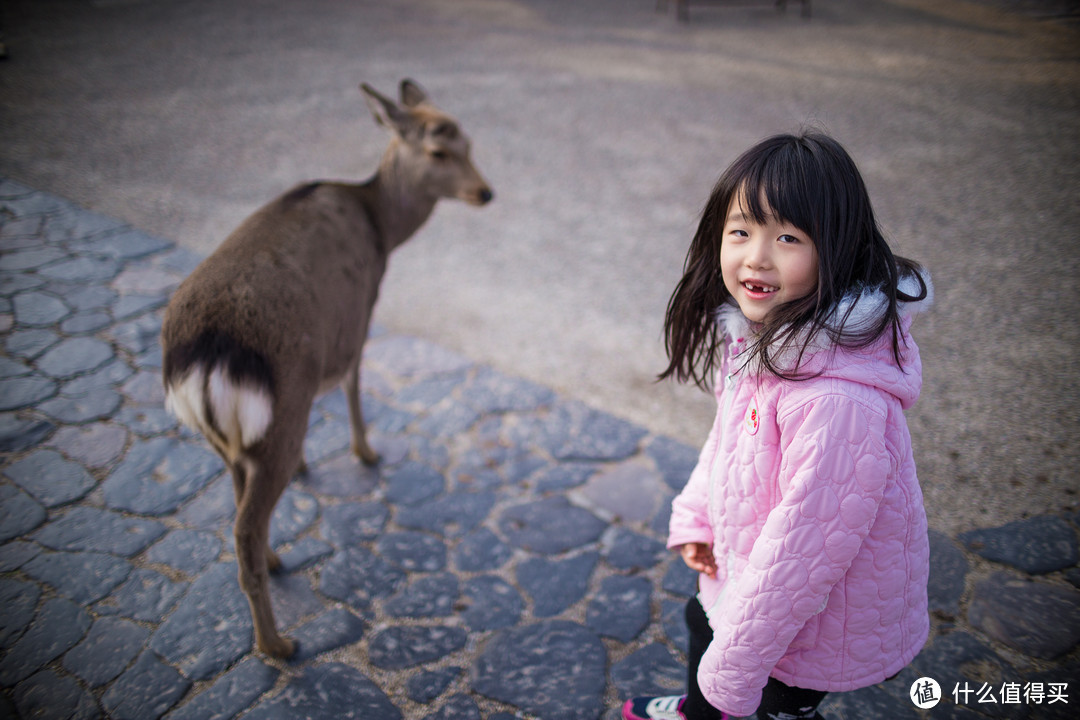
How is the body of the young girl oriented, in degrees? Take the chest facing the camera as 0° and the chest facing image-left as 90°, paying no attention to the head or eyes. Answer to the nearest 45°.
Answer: approximately 45°

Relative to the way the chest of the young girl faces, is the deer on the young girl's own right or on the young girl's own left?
on the young girl's own right

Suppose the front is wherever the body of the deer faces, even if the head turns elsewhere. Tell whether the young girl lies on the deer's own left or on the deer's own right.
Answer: on the deer's own right

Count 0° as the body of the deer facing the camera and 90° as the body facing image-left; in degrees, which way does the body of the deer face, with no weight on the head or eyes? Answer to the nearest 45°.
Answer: approximately 225°
